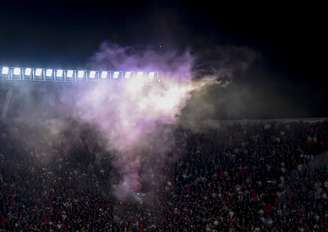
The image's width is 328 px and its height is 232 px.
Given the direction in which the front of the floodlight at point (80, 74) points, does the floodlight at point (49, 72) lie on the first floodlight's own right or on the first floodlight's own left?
on the first floodlight's own right

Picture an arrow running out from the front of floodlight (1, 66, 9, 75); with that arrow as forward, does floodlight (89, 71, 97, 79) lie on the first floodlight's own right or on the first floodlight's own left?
on the first floodlight's own left

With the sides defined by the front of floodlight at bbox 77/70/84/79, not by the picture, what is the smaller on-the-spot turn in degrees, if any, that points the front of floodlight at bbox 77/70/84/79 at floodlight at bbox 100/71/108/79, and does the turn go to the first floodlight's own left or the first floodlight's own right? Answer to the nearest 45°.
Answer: approximately 90° to the first floodlight's own left

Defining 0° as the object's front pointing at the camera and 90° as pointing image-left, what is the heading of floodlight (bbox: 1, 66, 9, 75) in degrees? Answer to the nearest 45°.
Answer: approximately 0°

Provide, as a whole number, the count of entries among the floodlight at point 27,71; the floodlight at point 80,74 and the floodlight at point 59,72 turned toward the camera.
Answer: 3

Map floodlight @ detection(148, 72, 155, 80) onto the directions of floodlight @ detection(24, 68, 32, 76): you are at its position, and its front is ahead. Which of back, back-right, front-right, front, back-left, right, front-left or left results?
left

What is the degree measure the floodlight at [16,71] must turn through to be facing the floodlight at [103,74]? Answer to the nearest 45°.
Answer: approximately 90° to its left

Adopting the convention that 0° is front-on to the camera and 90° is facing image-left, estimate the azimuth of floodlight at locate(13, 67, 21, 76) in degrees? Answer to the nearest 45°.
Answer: approximately 0°

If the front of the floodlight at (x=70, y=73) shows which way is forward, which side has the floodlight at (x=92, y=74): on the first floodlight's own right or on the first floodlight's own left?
on the first floodlight's own left
